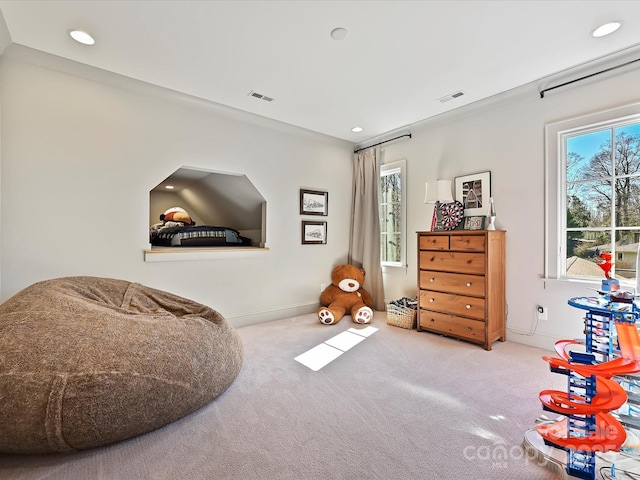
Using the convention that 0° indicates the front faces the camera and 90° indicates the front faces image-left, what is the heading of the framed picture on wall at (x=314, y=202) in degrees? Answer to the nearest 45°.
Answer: approximately 315°

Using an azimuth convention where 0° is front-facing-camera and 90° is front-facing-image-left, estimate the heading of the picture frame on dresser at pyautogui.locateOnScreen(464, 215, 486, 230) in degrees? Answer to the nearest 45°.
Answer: approximately 45°

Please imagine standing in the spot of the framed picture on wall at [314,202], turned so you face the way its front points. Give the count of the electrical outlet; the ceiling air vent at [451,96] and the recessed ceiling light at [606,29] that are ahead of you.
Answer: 3

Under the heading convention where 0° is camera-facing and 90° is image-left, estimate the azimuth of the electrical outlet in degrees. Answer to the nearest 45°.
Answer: approximately 45°

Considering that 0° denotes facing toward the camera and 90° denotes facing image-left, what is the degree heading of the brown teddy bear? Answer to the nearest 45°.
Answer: approximately 0°

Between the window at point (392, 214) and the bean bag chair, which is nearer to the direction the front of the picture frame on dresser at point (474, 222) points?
the bean bag chair

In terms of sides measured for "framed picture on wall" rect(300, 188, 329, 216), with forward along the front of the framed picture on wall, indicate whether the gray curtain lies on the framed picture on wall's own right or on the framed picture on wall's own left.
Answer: on the framed picture on wall's own left

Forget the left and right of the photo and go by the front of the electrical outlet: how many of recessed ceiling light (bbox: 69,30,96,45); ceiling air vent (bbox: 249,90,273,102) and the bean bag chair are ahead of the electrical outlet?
3

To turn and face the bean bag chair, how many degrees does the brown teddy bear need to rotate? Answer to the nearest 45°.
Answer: approximately 45° to its right
